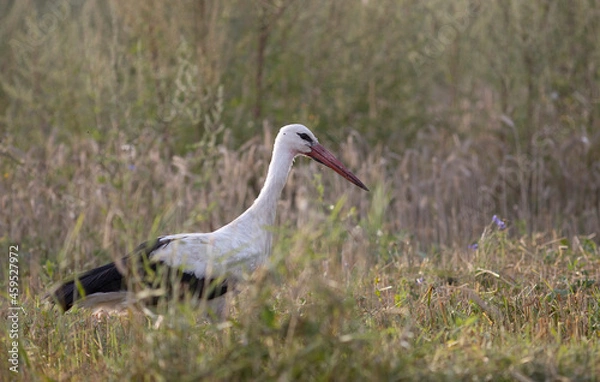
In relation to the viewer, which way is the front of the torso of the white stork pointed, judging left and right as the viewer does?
facing to the right of the viewer
